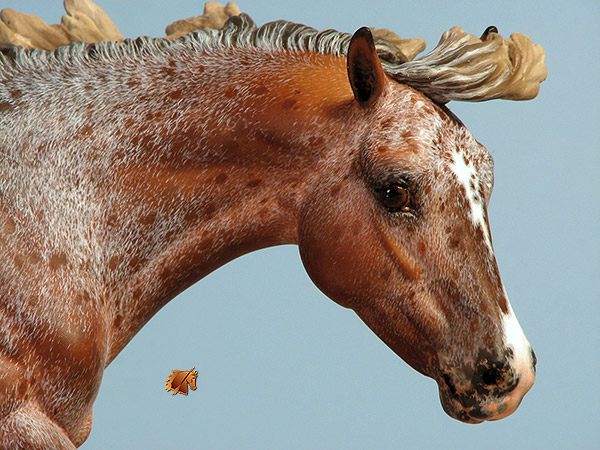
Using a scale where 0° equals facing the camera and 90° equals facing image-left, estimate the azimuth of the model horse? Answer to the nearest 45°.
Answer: approximately 270°
